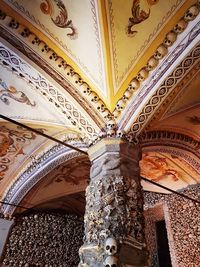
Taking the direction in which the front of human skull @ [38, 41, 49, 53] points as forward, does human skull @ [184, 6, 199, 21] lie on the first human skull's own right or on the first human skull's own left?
on the first human skull's own left

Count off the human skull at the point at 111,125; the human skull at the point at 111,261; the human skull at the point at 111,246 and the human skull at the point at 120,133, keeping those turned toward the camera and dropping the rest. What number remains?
4

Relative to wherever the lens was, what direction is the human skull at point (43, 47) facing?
facing the viewer and to the left of the viewer

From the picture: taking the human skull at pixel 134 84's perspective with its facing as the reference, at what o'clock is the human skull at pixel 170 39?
the human skull at pixel 170 39 is roughly at 9 o'clock from the human skull at pixel 134 84.

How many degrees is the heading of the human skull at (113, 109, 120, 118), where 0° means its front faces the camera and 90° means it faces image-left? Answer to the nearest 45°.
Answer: approximately 45°

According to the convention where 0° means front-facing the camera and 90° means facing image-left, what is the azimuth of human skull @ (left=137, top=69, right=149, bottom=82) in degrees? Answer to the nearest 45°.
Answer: approximately 45°

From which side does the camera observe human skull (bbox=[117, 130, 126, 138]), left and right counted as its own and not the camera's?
front

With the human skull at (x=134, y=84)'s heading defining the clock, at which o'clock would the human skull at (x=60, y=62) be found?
the human skull at (x=60, y=62) is roughly at 1 o'clock from the human skull at (x=134, y=84).

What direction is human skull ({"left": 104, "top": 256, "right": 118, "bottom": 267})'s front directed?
toward the camera

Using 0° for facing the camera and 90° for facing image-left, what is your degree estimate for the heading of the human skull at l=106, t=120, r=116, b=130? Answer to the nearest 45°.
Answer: approximately 0°

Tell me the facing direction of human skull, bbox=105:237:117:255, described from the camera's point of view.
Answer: facing the viewer

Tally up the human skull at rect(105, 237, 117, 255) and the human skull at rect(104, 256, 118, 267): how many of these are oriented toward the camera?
2

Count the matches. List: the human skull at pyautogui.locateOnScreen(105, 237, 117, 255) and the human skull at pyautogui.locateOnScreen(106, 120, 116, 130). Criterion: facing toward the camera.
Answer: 2
